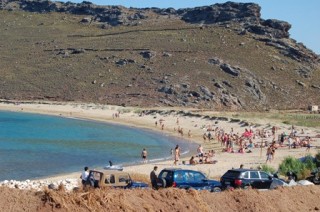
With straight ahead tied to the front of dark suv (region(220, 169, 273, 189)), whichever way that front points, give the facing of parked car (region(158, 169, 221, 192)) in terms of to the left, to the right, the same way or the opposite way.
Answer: the same way

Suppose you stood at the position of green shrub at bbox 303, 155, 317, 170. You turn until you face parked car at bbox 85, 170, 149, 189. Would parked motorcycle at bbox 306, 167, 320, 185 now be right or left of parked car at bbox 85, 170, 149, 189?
left

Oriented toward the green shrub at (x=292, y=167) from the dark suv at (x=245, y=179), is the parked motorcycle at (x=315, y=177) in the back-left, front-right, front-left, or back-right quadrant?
front-right

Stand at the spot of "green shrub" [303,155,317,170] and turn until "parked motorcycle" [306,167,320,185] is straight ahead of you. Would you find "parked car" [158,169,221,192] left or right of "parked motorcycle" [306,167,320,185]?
right
